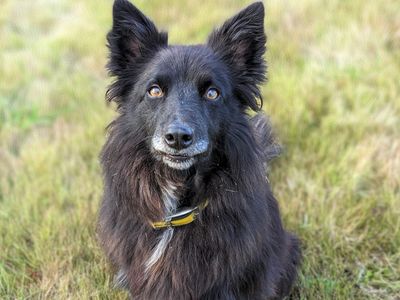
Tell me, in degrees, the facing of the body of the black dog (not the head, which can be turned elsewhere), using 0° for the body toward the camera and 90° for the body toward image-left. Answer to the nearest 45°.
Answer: approximately 0°
